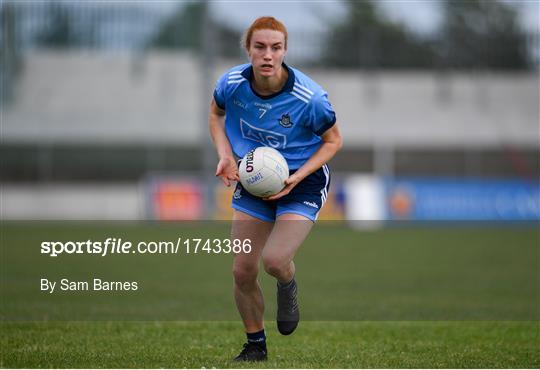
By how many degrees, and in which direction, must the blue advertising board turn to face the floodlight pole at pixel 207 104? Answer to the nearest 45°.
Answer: approximately 90° to its right

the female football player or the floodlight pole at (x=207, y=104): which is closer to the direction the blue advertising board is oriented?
the female football player

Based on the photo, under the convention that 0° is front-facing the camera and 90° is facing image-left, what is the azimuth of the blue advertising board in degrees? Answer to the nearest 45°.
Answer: approximately 0°

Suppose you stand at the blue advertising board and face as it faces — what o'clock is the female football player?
The female football player is roughly at 12 o'clock from the blue advertising board.
